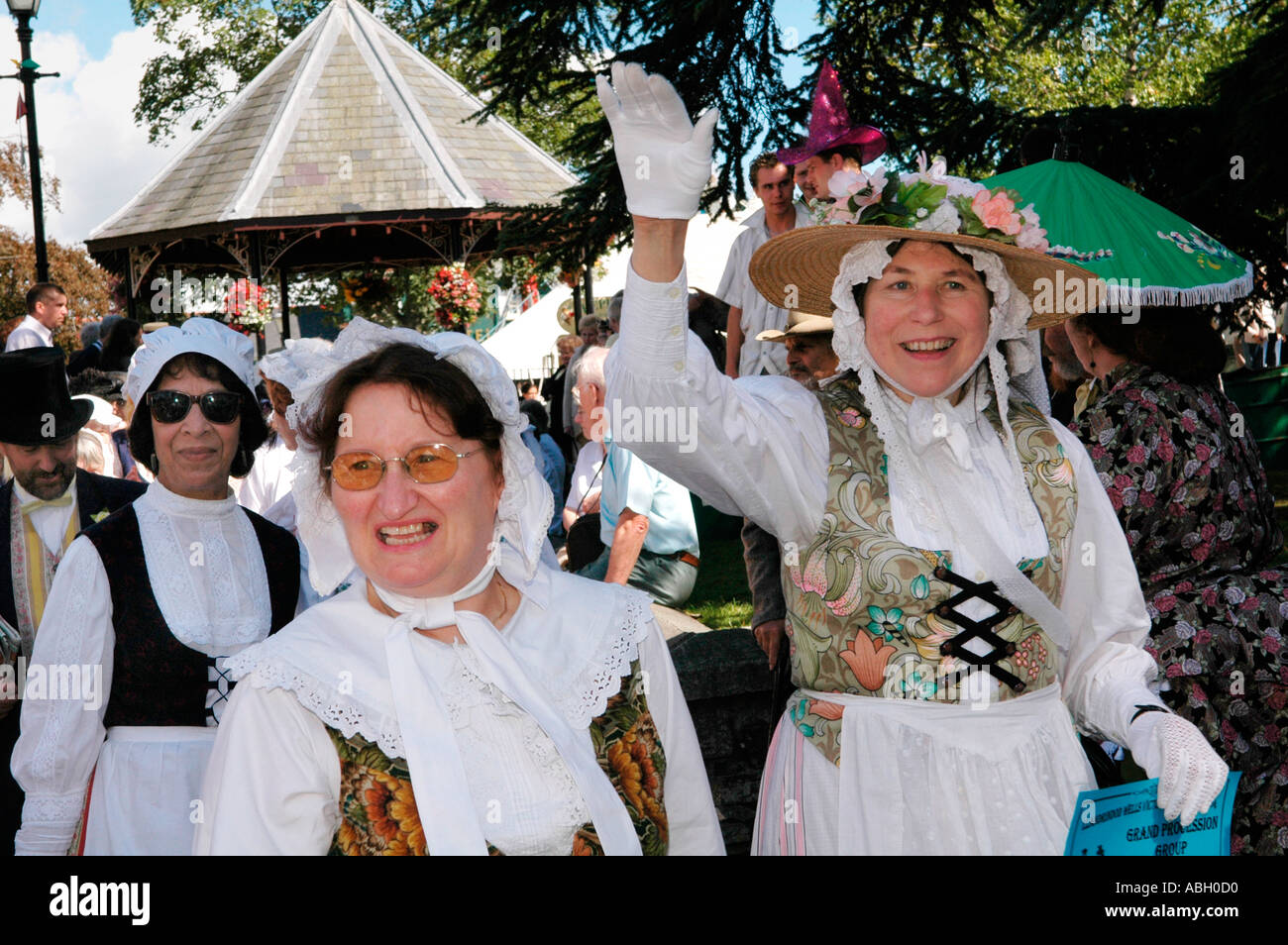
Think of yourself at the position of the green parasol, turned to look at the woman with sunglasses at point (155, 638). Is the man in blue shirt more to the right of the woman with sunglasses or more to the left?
right

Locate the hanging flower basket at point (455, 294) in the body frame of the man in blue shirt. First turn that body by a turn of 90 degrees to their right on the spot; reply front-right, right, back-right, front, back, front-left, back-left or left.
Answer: front

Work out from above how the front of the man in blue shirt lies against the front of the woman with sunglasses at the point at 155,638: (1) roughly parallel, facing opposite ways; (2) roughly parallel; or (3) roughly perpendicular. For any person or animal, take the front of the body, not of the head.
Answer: roughly perpendicular

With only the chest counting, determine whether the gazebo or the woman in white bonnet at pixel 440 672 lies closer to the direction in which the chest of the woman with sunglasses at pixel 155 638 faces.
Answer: the woman in white bonnet

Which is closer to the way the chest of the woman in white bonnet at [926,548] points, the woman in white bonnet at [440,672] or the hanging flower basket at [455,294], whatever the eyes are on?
the woman in white bonnet

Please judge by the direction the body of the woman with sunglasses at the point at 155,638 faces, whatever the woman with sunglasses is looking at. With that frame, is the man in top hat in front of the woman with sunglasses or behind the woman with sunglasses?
behind

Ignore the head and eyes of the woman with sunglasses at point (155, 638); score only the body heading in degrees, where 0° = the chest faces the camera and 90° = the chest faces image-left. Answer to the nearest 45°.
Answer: approximately 0°

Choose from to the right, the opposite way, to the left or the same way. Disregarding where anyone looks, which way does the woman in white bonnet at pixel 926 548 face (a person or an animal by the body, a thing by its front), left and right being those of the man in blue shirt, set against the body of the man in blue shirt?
to the left

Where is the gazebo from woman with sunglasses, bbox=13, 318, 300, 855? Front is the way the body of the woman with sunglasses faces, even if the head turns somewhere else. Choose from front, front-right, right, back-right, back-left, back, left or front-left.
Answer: back

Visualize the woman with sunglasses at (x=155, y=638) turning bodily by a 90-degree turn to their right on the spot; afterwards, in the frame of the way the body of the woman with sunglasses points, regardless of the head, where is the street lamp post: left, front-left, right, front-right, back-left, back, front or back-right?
right

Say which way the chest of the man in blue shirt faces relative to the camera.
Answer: to the viewer's left
